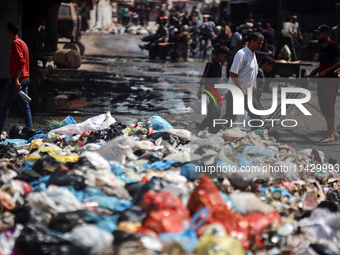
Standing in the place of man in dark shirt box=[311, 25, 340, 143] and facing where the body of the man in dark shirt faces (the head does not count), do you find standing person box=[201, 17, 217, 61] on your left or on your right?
on your right

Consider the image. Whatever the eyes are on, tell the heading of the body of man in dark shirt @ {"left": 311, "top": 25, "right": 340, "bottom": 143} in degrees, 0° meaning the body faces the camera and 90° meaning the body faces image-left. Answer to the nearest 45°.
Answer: approximately 90°

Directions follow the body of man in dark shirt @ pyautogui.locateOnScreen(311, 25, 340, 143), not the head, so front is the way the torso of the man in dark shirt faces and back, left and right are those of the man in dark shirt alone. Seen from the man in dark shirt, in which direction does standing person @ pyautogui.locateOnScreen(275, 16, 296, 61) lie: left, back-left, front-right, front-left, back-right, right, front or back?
right

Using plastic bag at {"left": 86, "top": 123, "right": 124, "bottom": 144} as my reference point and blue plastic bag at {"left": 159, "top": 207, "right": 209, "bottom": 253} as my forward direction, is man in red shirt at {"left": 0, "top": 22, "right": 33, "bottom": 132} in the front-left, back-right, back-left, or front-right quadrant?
back-right

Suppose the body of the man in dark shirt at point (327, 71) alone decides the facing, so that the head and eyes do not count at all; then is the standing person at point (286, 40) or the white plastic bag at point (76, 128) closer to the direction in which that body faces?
the white plastic bag

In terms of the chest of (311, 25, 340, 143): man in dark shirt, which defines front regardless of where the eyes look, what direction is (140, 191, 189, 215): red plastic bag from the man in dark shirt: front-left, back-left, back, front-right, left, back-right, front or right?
left

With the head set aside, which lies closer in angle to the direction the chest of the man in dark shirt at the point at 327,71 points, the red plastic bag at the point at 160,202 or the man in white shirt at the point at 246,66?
the man in white shirt

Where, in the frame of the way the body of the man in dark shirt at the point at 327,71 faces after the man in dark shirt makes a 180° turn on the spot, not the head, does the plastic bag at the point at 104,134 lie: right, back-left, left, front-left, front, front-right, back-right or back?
back-right

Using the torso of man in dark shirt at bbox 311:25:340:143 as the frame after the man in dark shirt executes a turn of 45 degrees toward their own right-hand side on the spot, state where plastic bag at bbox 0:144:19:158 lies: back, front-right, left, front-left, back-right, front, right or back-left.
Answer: left

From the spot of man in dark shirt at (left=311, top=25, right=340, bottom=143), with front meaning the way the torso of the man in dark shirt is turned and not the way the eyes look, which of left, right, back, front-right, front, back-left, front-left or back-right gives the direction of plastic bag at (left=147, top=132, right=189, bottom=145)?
front-left

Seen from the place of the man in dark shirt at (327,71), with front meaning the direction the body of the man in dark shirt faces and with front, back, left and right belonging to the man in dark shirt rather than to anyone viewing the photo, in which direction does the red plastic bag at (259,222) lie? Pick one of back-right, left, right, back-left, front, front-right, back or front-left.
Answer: left

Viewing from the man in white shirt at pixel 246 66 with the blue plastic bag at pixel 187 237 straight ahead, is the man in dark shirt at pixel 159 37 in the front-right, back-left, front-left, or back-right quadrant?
back-right

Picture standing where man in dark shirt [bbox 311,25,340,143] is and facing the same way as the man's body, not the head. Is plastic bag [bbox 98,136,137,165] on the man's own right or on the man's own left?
on the man's own left

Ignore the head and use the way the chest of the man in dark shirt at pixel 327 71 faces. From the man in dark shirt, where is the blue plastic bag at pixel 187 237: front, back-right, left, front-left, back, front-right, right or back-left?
left

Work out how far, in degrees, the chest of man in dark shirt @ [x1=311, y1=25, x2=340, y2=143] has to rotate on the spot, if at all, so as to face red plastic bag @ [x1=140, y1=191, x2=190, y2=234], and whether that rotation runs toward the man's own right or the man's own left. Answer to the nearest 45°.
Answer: approximately 90° to the man's own left

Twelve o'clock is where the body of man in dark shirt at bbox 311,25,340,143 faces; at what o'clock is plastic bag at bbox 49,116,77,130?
The plastic bag is roughly at 11 o'clock from the man in dark shirt.
